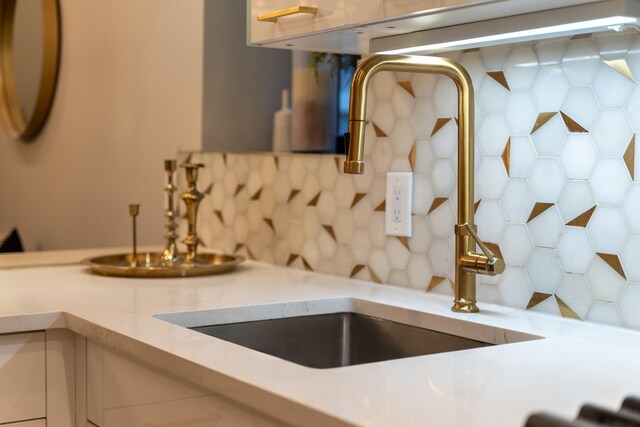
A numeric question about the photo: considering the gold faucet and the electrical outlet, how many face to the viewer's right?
0

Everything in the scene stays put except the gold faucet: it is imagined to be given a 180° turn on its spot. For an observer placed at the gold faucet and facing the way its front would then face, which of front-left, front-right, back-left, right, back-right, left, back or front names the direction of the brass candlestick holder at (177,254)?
left

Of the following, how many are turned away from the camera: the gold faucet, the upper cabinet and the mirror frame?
0

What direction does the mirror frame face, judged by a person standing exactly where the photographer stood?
facing the viewer and to the right of the viewer

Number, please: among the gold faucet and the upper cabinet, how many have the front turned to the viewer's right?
0

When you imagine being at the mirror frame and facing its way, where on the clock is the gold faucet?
The gold faucet is roughly at 1 o'clock from the mirror frame.

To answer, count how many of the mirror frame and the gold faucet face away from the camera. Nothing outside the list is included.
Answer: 0

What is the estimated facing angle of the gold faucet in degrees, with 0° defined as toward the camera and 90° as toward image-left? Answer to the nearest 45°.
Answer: approximately 45°

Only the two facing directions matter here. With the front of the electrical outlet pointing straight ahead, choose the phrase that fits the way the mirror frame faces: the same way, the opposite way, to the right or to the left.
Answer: to the left

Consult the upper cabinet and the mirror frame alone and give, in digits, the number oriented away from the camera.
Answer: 0
